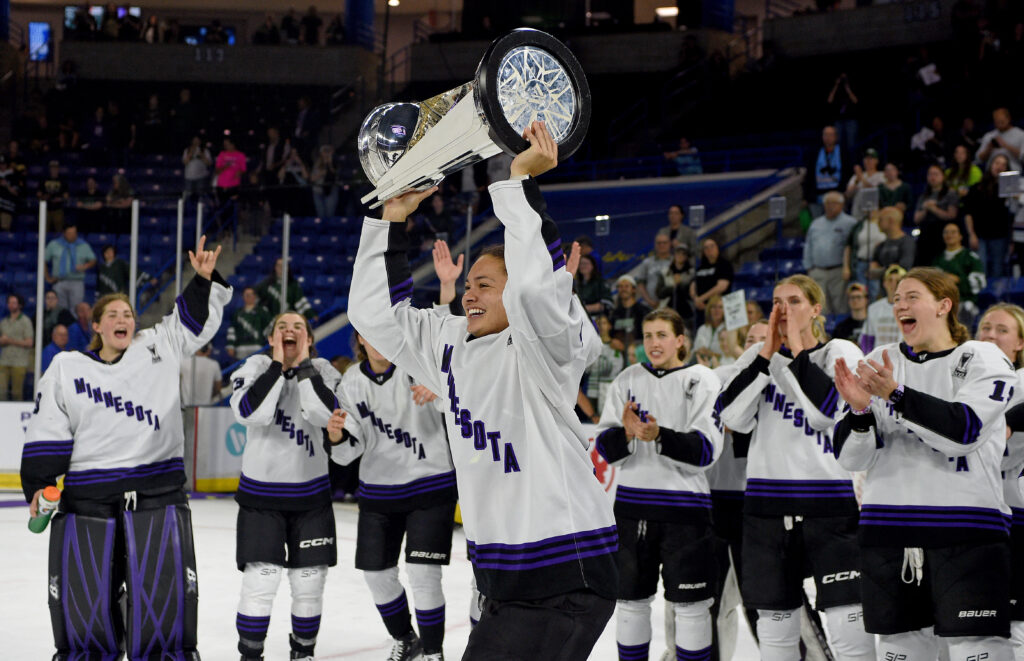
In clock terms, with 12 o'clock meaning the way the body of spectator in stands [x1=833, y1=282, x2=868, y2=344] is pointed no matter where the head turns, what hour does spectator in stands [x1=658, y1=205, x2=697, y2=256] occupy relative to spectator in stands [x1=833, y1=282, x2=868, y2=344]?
spectator in stands [x1=658, y1=205, x2=697, y2=256] is roughly at 4 o'clock from spectator in stands [x1=833, y1=282, x2=868, y2=344].

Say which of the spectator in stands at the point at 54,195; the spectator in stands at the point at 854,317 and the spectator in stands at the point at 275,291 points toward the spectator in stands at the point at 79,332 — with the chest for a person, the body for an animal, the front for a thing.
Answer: the spectator in stands at the point at 54,195

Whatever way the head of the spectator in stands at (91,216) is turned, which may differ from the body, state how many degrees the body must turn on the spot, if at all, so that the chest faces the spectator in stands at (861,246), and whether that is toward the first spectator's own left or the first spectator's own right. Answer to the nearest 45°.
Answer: approximately 45° to the first spectator's own left

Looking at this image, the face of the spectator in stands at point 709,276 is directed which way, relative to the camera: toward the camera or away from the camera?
toward the camera

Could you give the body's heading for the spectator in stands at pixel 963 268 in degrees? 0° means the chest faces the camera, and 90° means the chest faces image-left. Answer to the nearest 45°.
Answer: approximately 45°

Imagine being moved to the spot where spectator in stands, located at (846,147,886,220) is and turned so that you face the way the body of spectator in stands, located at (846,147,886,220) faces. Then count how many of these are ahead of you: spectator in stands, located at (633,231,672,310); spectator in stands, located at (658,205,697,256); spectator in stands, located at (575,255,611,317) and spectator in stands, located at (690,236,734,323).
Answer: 4

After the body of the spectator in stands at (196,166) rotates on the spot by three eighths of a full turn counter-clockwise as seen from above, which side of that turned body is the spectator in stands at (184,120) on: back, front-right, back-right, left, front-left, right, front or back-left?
front-left

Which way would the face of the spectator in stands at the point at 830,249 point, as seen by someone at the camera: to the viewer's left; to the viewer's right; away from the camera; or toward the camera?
toward the camera

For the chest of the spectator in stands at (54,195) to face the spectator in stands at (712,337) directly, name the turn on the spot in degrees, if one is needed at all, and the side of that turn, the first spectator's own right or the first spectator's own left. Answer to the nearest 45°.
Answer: approximately 45° to the first spectator's own left

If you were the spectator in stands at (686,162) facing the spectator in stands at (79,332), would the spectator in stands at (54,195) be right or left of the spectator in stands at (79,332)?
right

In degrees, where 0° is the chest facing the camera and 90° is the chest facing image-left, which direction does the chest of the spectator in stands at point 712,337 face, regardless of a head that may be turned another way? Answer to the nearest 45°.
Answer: approximately 0°

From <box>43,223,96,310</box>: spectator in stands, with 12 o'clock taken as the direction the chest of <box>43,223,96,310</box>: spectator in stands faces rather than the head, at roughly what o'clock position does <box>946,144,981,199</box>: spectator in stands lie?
<box>946,144,981,199</box>: spectator in stands is roughly at 10 o'clock from <box>43,223,96,310</box>: spectator in stands.

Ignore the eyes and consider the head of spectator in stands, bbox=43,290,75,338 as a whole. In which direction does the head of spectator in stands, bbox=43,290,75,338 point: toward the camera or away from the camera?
toward the camera

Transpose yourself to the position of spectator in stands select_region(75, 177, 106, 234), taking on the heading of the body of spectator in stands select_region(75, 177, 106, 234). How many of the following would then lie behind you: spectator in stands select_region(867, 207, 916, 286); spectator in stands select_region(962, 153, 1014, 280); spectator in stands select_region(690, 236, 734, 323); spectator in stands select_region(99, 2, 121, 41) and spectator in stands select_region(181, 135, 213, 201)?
2

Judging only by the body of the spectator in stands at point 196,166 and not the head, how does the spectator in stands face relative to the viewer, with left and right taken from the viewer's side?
facing the viewer

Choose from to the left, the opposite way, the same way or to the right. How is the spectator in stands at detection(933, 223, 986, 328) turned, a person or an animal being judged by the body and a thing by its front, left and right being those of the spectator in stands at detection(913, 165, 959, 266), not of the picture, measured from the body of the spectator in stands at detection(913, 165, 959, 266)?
the same way

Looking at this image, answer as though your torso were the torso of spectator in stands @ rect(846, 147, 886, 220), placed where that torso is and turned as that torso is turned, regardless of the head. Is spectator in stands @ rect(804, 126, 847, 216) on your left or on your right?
on your right

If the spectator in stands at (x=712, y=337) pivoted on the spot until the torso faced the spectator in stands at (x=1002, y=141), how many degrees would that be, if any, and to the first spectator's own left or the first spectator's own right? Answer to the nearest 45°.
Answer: approximately 135° to the first spectator's own left
